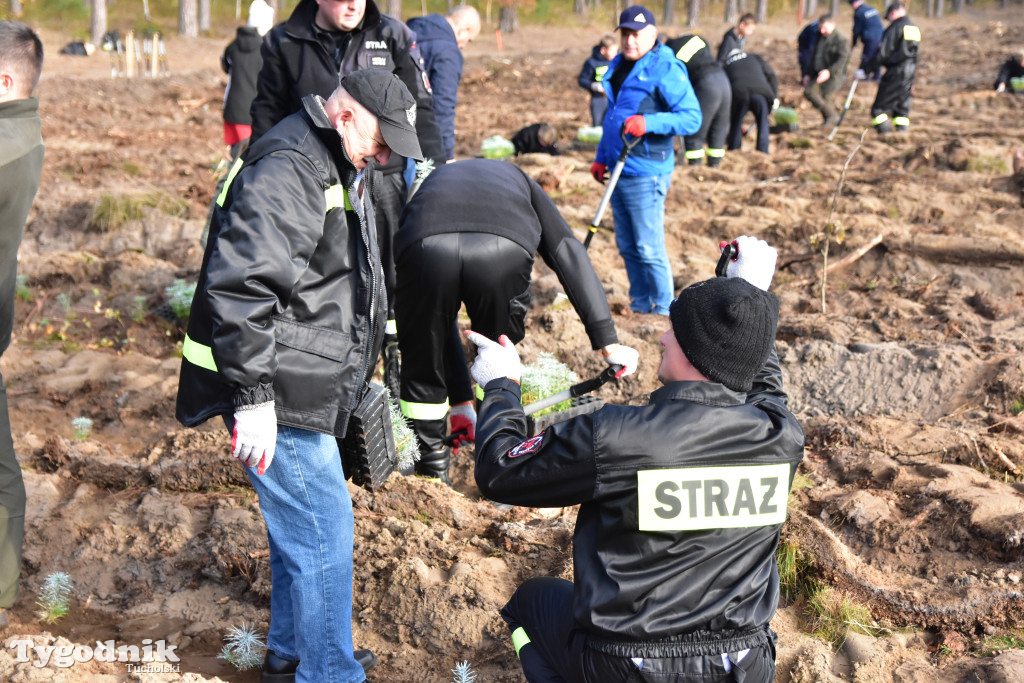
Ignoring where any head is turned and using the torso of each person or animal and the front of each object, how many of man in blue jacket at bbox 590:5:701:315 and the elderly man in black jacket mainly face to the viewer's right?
1

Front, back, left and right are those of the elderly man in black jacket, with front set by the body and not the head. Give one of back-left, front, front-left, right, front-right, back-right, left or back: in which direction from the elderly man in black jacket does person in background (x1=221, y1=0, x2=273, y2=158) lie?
left

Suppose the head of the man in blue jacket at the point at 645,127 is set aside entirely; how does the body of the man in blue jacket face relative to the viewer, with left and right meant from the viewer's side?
facing the viewer and to the left of the viewer

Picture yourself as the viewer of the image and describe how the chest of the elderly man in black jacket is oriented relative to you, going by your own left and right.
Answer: facing to the right of the viewer

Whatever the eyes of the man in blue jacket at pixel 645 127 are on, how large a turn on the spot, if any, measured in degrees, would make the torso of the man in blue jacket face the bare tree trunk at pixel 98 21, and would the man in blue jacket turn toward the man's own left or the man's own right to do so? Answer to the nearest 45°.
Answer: approximately 90° to the man's own right

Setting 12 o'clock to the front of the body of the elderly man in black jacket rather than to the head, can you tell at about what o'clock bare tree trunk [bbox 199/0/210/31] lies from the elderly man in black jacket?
The bare tree trunk is roughly at 9 o'clock from the elderly man in black jacket.

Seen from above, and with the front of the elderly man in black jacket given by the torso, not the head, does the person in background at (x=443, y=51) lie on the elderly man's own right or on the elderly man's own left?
on the elderly man's own left

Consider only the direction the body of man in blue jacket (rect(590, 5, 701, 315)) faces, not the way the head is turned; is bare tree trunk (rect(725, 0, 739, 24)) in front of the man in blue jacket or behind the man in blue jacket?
behind

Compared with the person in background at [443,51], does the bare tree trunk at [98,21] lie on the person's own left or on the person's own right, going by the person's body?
on the person's own left
